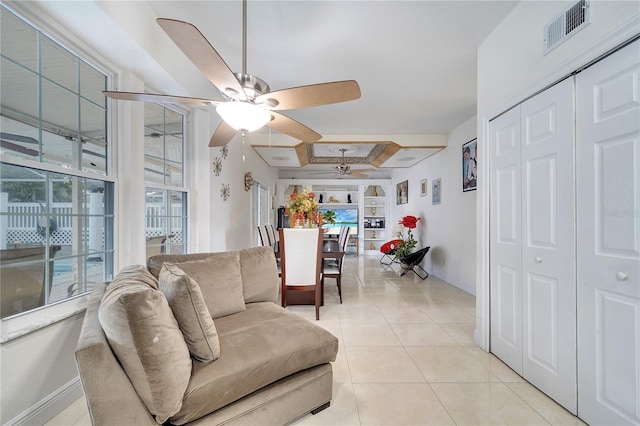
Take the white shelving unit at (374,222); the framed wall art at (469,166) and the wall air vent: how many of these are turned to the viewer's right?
0

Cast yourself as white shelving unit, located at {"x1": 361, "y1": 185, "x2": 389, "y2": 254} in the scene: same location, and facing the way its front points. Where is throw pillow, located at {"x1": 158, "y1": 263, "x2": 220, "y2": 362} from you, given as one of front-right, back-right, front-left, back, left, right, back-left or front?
front

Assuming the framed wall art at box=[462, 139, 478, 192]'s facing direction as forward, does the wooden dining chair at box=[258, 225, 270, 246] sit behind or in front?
in front

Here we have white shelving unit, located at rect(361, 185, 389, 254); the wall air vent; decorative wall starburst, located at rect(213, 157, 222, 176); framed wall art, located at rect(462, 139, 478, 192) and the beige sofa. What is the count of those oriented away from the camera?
0

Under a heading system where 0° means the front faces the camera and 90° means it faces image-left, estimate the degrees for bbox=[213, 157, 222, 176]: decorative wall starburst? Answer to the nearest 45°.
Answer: approximately 315°

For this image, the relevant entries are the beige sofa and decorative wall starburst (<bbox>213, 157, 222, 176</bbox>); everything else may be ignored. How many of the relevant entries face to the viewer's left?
0

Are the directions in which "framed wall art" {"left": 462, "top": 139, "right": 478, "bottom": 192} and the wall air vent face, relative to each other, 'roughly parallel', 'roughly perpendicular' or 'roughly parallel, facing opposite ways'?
roughly parallel

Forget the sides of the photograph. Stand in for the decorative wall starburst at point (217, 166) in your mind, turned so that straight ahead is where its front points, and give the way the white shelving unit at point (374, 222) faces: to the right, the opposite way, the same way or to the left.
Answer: to the right

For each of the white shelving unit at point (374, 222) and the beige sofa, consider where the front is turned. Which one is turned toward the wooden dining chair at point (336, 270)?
the white shelving unit

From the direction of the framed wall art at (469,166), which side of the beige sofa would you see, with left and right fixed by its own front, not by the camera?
left

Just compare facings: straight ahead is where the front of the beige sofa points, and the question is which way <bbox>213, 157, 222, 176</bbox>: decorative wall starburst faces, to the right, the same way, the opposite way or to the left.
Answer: the same way

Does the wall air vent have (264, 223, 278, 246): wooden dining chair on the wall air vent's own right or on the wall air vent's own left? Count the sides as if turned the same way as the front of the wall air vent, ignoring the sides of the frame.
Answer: on the wall air vent's own right

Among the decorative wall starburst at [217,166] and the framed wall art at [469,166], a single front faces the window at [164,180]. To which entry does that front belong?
the framed wall art

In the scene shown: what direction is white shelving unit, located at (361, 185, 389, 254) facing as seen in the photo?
toward the camera

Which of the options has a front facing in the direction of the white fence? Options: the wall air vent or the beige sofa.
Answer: the wall air vent

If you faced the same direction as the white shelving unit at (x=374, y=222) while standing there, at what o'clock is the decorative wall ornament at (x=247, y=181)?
The decorative wall ornament is roughly at 1 o'clock from the white shelving unit.

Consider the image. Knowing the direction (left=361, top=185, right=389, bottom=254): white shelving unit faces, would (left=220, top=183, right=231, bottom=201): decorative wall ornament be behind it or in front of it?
in front
